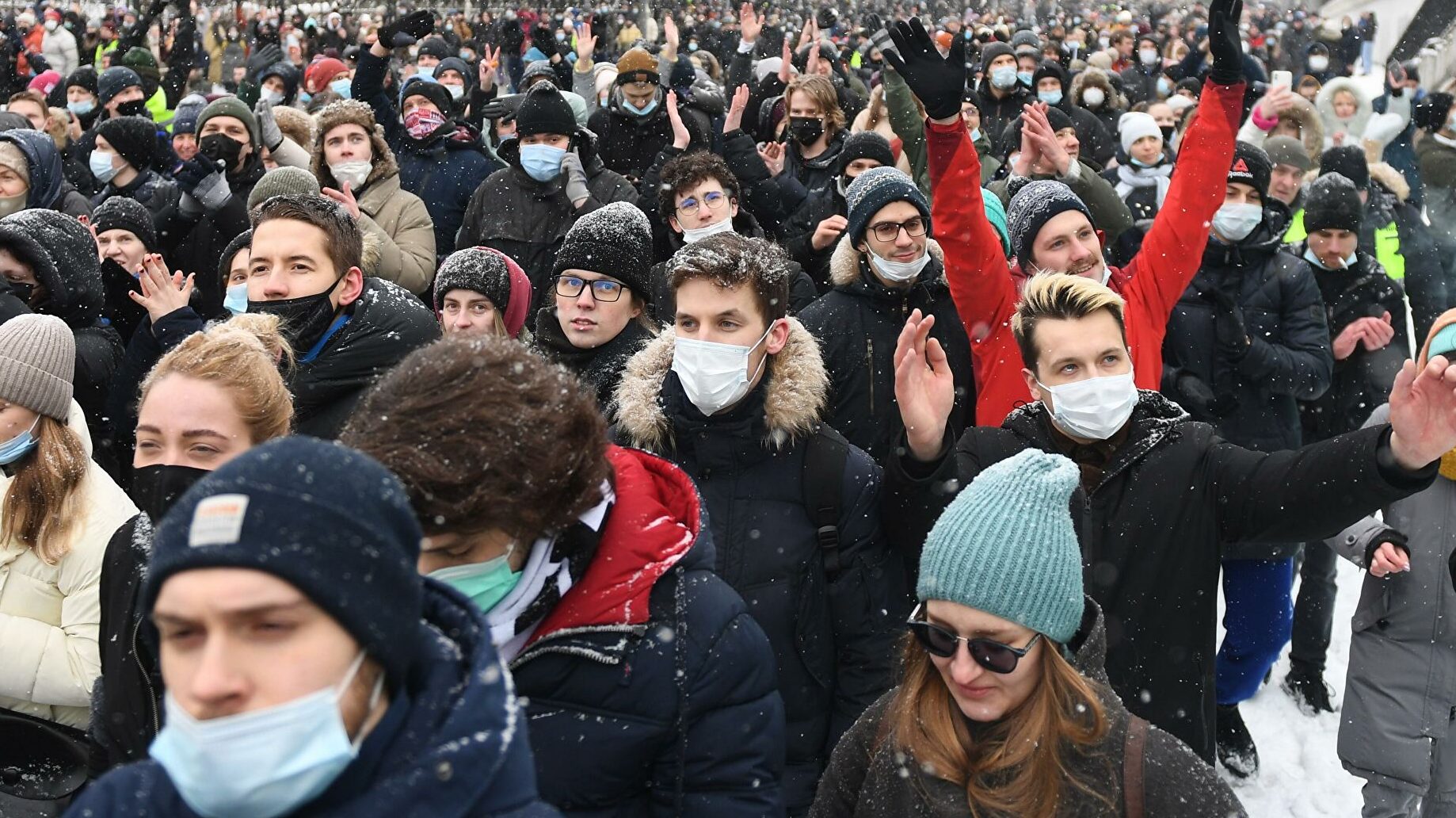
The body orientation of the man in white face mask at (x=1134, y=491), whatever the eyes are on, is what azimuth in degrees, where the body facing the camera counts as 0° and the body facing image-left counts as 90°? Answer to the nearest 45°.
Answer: approximately 0°

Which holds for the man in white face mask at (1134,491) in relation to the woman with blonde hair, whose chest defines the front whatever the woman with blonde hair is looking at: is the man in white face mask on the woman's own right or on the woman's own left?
on the woman's own left

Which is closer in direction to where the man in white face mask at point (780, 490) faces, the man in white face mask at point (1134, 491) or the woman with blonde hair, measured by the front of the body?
the woman with blonde hair

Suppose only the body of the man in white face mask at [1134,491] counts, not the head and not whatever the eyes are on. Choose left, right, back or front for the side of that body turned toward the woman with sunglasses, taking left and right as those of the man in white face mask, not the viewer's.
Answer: front

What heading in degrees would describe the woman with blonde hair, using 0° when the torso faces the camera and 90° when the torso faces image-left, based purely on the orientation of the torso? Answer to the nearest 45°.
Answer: approximately 45°

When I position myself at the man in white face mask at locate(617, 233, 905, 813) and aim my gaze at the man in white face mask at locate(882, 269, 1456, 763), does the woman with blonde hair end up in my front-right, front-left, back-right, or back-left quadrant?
back-right

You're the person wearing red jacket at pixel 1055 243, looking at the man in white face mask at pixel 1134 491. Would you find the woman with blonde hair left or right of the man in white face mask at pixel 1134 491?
right

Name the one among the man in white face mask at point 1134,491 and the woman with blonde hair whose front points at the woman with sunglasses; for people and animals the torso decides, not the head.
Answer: the man in white face mask

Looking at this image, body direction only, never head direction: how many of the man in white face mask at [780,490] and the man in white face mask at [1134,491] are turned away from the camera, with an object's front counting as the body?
0

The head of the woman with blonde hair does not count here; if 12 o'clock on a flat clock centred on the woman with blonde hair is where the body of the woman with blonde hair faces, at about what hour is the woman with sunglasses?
The woman with sunglasses is roughly at 9 o'clock from the woman with blonde hair.

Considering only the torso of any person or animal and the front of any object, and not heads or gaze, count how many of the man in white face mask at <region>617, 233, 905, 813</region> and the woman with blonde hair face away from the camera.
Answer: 0

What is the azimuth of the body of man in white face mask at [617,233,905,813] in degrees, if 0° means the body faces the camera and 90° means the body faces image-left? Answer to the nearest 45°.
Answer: approximately 45°

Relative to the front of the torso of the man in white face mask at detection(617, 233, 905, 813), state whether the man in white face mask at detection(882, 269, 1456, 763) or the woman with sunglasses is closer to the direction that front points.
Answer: the woman with sunglasses
